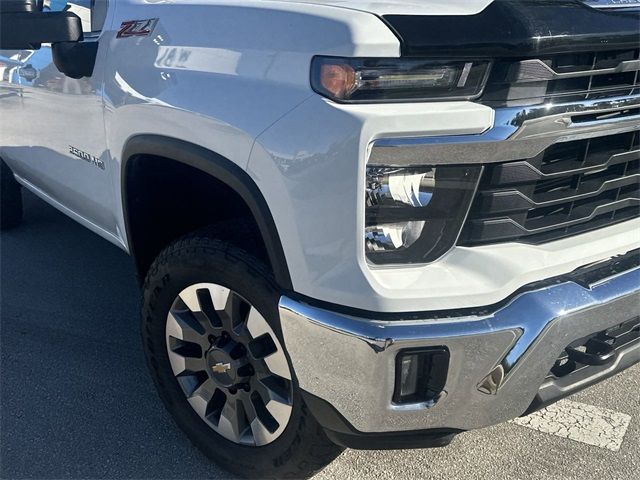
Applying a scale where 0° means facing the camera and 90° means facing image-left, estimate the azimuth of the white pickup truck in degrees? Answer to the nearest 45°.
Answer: approximately 315°
